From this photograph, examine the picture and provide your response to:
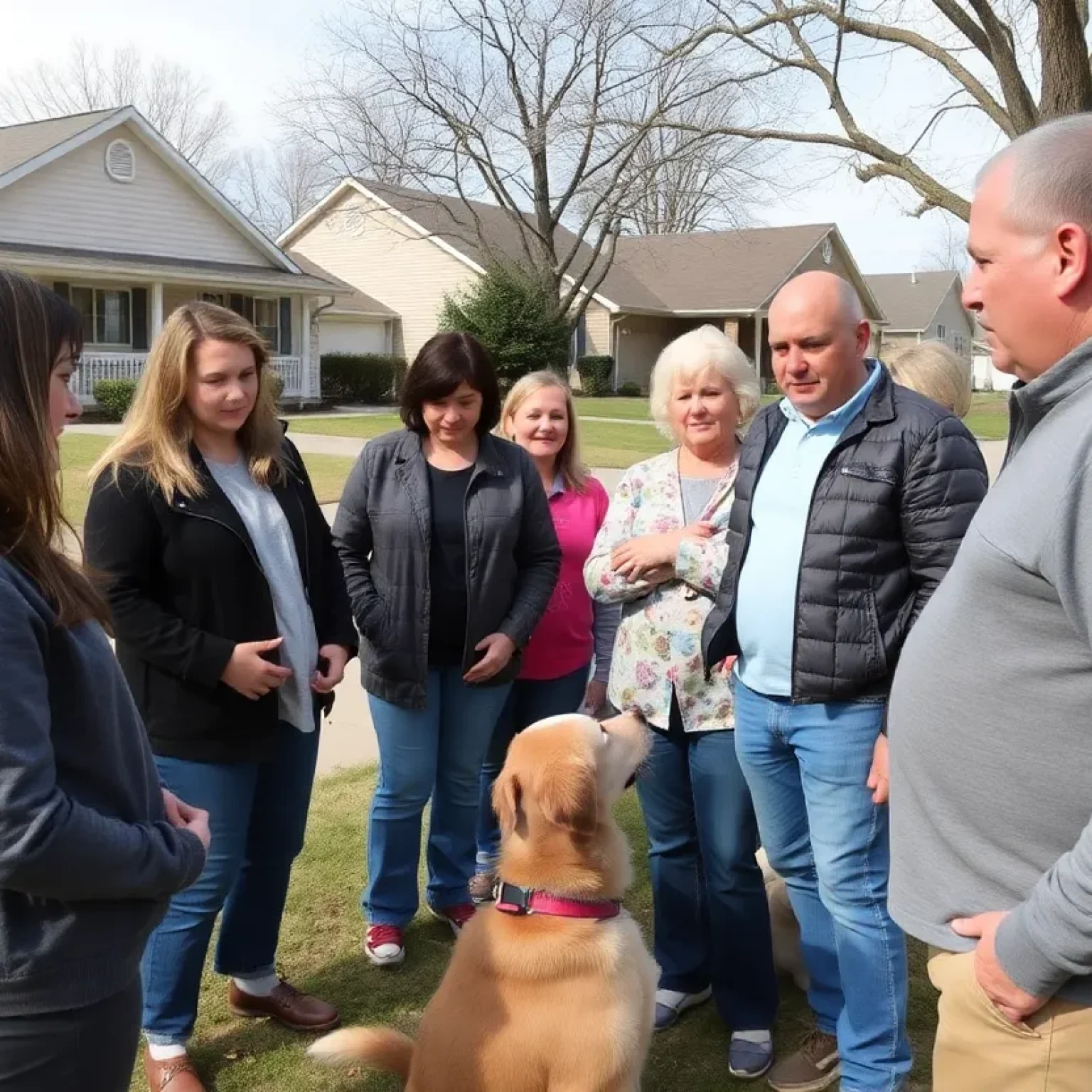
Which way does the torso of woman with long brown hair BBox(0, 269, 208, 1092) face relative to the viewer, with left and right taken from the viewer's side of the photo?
facing to the right of the viewer

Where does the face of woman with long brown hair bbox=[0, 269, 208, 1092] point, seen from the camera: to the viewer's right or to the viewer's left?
to the viewer's right

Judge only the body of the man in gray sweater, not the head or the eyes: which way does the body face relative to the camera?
to the viewer's left

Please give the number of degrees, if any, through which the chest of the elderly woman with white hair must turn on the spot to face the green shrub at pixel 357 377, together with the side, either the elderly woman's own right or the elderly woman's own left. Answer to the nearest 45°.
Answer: approximately 180°

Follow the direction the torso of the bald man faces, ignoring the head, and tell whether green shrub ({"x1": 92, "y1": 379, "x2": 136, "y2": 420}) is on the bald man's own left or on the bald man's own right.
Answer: on the bald man's own right

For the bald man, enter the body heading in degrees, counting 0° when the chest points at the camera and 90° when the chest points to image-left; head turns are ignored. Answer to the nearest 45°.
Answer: approximately 45°

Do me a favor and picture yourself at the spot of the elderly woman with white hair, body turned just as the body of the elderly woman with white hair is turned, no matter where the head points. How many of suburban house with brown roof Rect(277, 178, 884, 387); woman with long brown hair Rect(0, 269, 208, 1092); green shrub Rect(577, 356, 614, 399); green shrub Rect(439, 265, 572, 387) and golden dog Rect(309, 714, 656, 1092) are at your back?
3
